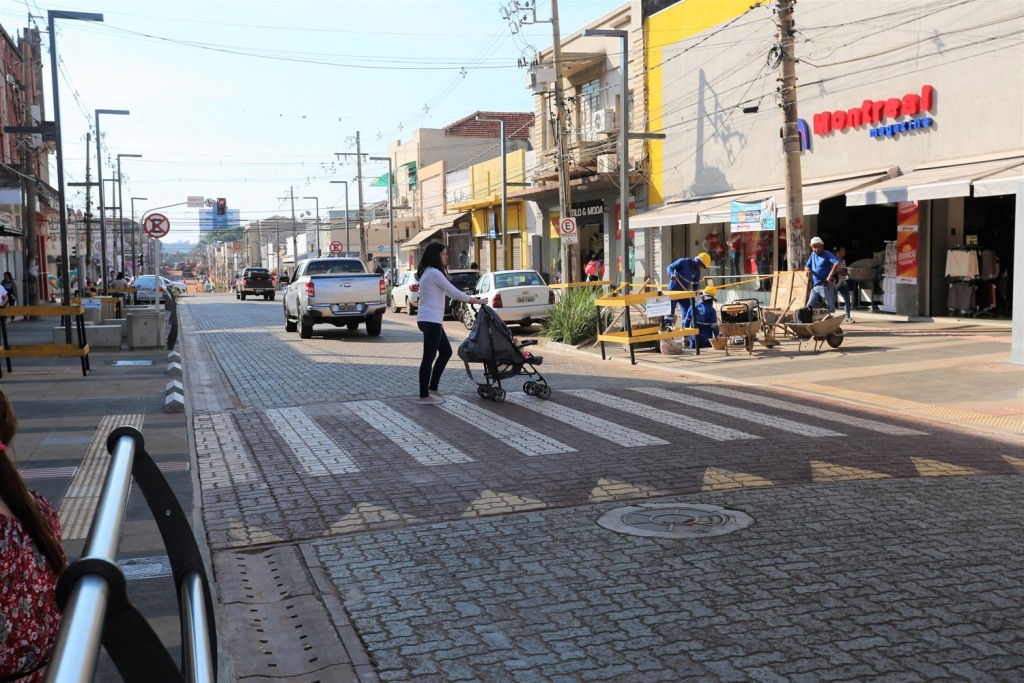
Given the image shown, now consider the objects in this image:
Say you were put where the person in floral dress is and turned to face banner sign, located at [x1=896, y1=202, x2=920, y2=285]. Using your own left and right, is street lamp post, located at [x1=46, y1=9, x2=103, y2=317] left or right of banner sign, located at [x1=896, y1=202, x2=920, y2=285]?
left

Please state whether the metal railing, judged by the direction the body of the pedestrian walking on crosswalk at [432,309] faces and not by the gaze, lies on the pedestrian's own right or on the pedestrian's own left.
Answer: on the pedestrian's own right

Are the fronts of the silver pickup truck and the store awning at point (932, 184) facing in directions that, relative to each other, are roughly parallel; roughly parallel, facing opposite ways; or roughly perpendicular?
roughly perpendicular

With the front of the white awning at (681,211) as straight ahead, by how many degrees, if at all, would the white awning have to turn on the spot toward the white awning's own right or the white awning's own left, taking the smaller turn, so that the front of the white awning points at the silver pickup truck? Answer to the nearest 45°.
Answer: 0° — it already faces it

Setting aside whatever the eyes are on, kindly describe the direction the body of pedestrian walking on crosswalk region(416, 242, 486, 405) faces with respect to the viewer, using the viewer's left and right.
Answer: facing to the right of the viewer

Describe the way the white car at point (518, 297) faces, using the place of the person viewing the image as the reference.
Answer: facing away from the viewer and to the left of the viewer

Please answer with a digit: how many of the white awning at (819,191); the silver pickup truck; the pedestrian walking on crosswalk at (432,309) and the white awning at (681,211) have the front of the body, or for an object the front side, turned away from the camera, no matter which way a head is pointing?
1

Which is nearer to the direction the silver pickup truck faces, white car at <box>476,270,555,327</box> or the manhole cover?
the white car

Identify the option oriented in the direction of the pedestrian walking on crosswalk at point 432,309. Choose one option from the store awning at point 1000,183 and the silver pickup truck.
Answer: the store awning

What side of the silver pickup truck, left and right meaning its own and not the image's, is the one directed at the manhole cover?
back

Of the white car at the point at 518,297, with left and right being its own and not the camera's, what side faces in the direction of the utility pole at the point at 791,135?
back

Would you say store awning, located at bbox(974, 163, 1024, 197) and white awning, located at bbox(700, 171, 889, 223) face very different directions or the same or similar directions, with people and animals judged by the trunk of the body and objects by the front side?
same or similar directions

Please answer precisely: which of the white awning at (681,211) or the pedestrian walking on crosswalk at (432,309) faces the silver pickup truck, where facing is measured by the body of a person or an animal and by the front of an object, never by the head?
the white awning

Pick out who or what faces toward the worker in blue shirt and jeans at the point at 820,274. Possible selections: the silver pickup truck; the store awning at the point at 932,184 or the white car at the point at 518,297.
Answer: the store awning

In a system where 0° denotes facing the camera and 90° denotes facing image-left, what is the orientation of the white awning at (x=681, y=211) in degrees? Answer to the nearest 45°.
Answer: approximately 45°

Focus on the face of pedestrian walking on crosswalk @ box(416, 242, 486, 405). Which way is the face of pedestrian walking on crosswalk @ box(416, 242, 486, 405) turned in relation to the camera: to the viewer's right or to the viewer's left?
to the viewer's right

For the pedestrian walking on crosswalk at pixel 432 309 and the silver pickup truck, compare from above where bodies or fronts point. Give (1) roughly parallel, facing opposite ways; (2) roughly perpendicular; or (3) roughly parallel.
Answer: roughly perpendicular

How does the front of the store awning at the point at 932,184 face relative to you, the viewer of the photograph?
facing the viewer and to the left of the viewer

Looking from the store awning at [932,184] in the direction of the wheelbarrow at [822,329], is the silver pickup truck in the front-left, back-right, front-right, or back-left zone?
front-right

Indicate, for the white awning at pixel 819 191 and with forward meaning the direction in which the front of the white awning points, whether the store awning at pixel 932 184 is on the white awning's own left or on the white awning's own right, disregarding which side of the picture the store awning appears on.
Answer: on the white awning's own left

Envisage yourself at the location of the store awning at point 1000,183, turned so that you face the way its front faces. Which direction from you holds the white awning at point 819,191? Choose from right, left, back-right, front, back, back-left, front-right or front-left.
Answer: right
